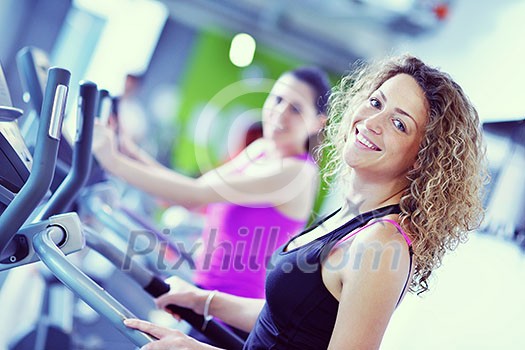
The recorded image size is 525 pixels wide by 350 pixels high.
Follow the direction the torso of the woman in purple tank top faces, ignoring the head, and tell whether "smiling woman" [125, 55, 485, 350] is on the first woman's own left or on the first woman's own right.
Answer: on the first woman's own left

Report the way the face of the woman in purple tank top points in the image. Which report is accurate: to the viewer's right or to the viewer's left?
to the viewer's left

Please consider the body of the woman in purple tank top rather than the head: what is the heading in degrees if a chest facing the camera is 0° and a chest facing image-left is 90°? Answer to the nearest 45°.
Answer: approximately 90°

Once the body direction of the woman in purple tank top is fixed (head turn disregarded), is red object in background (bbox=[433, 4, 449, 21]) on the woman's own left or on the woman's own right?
on the woman's own right

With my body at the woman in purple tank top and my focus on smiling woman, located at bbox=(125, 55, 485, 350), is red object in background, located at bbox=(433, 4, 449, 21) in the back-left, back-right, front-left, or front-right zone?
back-left
